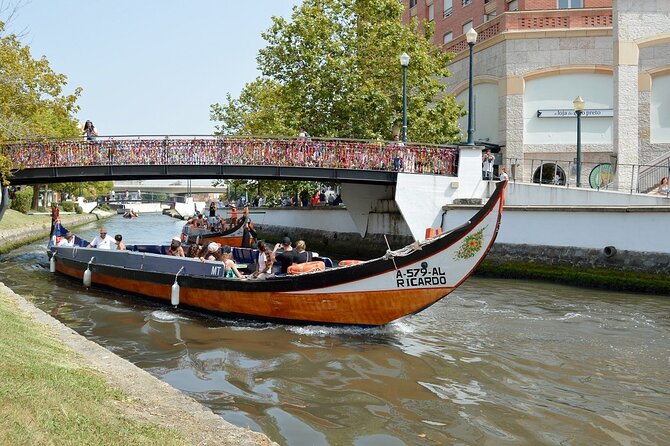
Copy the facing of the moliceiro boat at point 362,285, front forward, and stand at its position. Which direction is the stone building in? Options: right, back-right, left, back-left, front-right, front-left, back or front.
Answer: left

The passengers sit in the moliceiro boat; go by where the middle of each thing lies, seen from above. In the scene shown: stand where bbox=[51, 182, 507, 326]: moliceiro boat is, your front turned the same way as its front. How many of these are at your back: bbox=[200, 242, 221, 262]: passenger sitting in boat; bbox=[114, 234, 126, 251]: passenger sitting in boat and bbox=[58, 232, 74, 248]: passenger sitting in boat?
3

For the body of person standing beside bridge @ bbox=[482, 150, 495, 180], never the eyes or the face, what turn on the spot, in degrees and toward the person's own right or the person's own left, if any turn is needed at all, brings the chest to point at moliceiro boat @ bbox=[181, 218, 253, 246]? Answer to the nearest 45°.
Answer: approximately 90° to the person's own right

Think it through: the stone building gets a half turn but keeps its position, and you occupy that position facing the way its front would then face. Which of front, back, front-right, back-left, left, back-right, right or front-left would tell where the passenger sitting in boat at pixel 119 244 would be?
back-left

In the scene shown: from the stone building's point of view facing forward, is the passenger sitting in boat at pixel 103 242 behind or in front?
in front

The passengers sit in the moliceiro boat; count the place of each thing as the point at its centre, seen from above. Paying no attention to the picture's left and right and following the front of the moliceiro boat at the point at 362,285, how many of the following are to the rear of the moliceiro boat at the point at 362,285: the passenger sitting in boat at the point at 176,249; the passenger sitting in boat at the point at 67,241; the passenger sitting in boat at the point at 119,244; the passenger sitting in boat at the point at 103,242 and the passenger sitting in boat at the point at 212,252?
5

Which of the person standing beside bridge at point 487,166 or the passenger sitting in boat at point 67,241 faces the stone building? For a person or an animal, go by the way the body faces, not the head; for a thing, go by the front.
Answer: the passenger sitting in boat

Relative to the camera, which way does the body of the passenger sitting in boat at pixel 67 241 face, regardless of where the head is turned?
to the viewer's right

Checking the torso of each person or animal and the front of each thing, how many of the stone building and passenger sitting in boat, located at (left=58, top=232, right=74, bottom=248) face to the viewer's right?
1

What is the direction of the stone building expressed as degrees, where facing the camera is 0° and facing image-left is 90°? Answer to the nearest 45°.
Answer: approximately 0°

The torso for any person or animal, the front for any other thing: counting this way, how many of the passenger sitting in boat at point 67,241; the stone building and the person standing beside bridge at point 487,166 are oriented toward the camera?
2

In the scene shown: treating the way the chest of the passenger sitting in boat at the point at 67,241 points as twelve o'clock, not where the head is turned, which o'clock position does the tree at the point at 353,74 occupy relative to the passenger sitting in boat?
The tree is roughly at 11 o'clock from the passenger sitting in boat.

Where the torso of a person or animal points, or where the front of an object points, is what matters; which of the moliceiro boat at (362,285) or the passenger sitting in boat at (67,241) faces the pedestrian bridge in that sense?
the passenger sitting in boat

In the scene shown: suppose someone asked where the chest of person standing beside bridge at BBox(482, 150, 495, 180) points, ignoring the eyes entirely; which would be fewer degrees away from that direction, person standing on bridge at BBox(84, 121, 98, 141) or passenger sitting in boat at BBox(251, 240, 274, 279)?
the passenger sitting in boat

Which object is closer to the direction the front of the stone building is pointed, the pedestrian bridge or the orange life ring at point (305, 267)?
the orange life ring
